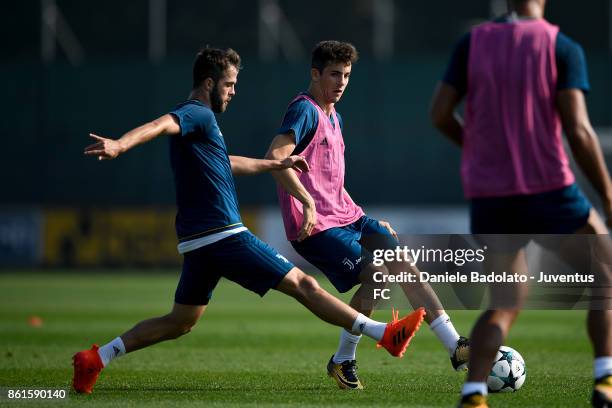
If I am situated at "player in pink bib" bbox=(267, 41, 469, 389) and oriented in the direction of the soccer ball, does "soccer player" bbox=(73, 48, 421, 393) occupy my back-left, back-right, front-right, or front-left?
back-right

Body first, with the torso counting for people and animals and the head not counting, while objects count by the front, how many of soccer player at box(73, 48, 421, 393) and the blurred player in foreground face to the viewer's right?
1

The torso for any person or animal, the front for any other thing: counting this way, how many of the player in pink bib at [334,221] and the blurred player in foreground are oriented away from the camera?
1

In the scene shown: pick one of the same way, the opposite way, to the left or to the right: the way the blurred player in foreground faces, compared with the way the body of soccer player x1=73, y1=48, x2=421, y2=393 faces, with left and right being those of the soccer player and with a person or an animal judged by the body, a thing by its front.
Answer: to the left

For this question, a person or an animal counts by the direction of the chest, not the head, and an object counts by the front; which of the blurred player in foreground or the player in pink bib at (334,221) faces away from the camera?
the blurred player in foreground

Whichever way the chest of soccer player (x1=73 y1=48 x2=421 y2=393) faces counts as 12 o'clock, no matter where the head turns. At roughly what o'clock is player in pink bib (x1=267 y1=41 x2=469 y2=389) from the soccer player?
The player in pink bib is roughly at 11 o'clock from the soccer player.

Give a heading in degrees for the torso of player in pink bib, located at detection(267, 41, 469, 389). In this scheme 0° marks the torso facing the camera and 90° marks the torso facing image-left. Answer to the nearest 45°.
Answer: approximately 315°

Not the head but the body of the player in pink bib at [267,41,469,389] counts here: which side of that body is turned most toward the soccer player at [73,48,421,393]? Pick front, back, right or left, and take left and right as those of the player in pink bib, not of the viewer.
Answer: right

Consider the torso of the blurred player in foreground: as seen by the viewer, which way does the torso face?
away from the camera

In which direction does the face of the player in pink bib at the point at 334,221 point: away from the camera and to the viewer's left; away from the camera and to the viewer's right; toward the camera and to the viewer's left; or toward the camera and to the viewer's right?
toward the camera and to the viewer's right

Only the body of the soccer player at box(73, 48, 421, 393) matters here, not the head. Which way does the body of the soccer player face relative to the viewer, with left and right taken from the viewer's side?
facing to the right of the viewer

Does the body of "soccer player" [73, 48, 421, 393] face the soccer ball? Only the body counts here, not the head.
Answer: yes
